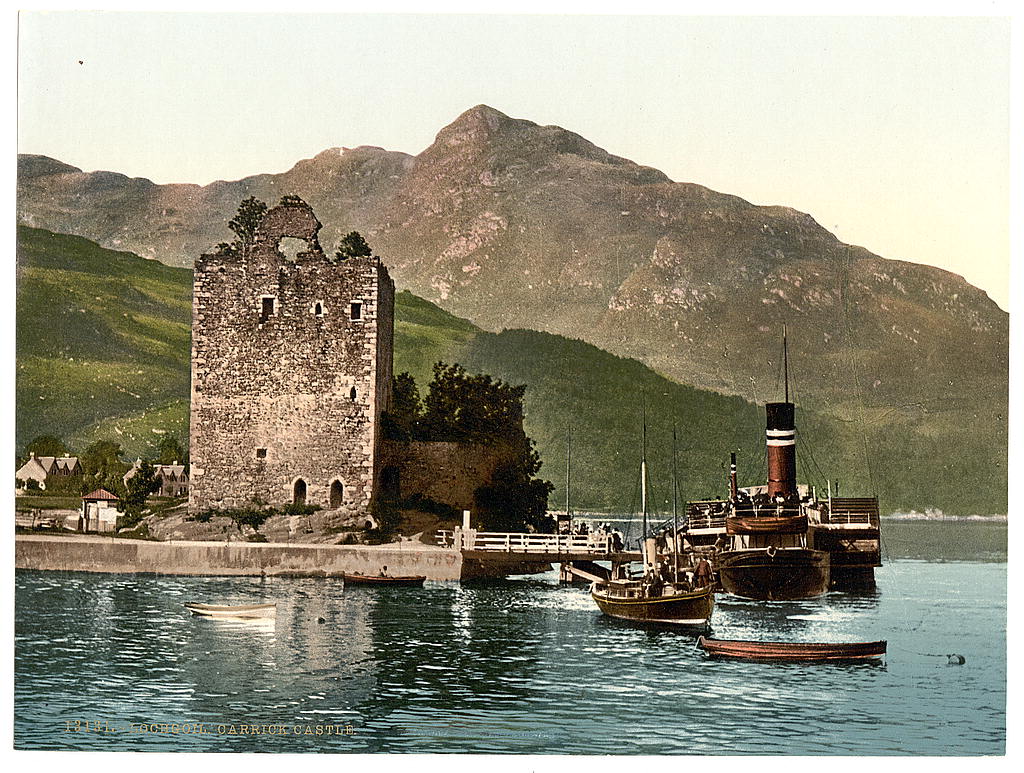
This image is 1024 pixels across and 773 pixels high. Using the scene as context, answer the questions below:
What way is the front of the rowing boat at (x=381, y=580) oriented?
to the viewer's left

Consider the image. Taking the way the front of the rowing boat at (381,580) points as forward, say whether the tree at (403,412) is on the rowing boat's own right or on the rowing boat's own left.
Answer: on the rowing boat's own right

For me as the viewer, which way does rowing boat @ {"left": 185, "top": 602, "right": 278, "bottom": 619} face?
facing to the left of the viewer

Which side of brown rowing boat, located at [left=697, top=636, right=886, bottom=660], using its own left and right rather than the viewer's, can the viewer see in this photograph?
left

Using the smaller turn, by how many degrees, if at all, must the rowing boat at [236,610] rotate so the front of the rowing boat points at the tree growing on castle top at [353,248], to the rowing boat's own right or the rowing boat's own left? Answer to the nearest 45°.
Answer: approximately 90° to the rowing boat's own right

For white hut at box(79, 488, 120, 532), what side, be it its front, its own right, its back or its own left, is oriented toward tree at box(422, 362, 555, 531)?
left

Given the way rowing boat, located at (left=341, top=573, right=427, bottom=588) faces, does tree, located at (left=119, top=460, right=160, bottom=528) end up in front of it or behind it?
in front
